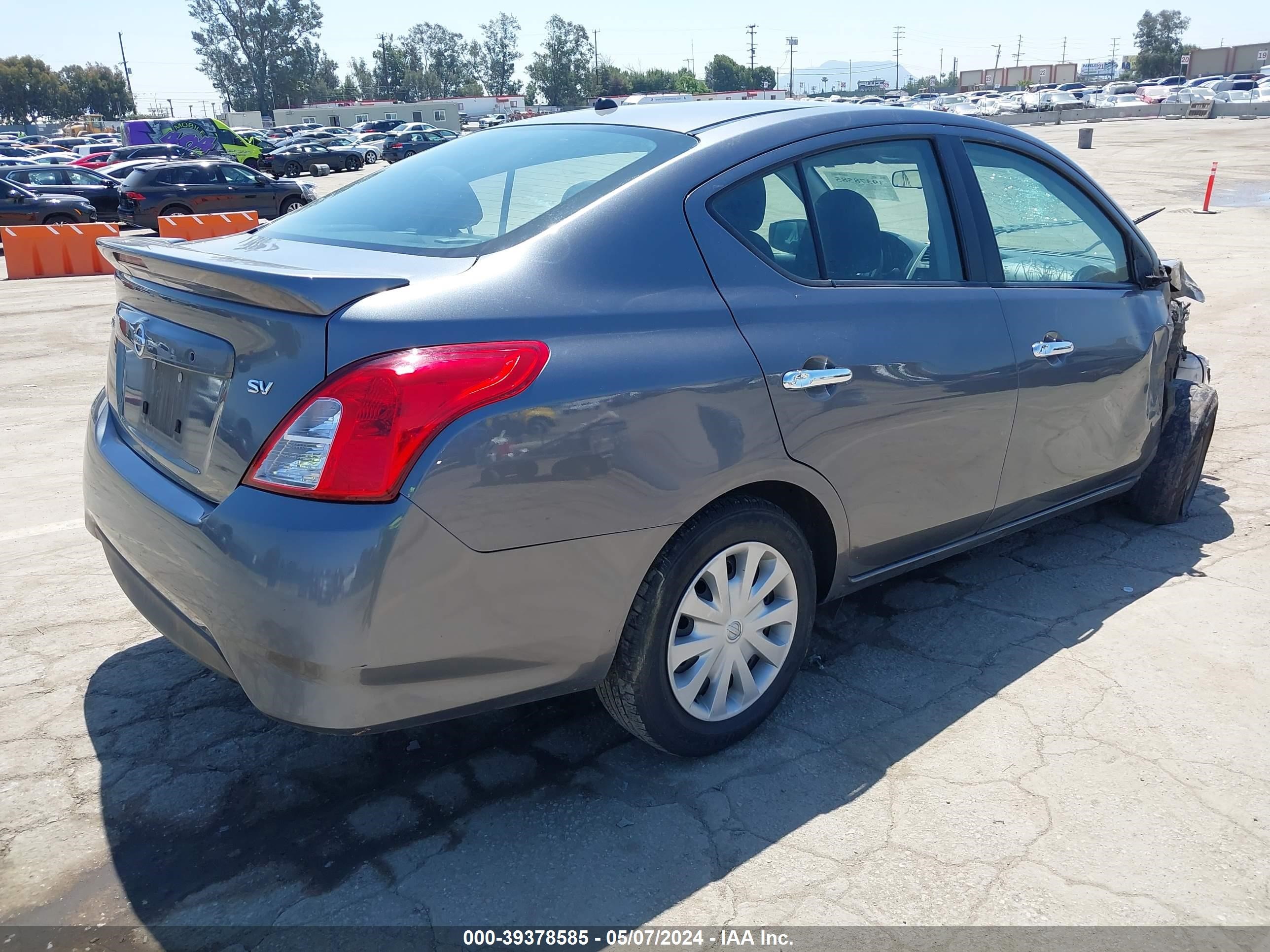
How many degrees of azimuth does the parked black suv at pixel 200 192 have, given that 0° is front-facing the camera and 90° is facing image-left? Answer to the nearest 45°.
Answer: approximately 270°

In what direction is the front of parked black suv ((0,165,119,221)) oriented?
to the viewer's right

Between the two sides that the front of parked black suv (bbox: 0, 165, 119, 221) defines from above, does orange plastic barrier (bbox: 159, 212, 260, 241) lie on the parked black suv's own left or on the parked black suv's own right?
on the parked black suv's own right

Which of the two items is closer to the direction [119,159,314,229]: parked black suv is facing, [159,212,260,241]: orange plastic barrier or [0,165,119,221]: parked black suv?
the orange plastic barrier

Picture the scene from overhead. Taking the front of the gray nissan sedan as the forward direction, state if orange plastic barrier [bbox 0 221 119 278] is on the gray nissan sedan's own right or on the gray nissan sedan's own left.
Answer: on the gray nissan sedan's own left

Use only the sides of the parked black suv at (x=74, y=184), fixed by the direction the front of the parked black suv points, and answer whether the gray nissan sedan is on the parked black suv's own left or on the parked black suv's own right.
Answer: on the parked black suv's own right

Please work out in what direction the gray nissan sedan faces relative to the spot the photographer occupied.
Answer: facing away from the viewer and to the right of the viewer

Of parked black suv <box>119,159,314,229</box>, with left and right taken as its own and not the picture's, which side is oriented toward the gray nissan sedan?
right

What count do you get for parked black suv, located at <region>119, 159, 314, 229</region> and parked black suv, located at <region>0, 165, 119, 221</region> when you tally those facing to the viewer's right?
2
